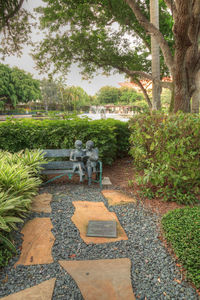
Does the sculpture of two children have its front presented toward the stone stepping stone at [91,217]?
yes

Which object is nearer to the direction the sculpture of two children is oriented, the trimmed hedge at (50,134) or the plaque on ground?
the plaque on ground

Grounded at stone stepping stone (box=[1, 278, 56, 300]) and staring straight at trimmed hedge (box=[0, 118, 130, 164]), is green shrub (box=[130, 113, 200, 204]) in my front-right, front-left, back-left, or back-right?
front-right

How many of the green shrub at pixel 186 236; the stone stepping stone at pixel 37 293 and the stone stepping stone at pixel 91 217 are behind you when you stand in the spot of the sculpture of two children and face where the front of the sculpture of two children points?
0

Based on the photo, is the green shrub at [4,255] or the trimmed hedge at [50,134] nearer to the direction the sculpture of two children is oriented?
the green shrub

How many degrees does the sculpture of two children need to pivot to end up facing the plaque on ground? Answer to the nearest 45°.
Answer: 0° — it already faces it

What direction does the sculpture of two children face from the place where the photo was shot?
facing the viewer

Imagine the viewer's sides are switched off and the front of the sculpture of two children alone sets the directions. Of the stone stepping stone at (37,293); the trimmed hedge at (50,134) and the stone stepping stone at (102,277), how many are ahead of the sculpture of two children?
2

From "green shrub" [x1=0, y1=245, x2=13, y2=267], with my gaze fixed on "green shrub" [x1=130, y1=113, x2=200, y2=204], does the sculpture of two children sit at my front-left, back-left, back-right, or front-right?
front-left

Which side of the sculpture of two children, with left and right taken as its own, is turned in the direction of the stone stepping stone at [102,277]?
front

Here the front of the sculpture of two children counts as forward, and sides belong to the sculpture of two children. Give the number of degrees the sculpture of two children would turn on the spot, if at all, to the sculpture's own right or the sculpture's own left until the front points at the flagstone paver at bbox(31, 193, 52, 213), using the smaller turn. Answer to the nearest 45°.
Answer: approximately 45° to the sculpture's own right
